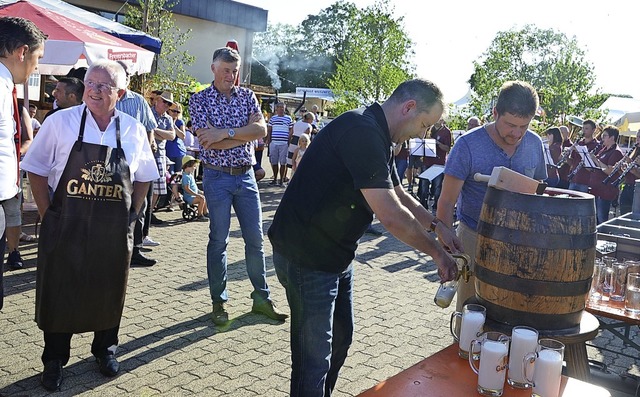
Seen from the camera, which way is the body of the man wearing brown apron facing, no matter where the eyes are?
toward the camera

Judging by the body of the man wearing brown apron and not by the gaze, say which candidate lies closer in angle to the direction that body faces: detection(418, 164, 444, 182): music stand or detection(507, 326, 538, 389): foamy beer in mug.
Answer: the foamy beer in mug

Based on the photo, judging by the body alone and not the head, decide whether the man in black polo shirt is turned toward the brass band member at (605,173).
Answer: no

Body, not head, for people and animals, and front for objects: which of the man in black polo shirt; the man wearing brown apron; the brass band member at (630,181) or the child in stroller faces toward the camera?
the man wearing brown apron

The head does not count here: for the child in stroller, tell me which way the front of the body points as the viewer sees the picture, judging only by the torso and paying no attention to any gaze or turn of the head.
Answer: to the viewer's right

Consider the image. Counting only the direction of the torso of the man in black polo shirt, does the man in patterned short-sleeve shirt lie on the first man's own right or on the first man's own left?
on the first man's own left

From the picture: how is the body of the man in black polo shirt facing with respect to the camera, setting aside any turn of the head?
to the viewer's right

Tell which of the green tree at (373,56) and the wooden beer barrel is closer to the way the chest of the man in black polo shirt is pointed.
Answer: the wooden beer barrel

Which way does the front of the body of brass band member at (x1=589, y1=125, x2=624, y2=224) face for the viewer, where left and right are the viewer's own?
facing to the left of the viewer

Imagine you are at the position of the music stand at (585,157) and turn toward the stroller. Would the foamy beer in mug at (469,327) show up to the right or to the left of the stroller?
left

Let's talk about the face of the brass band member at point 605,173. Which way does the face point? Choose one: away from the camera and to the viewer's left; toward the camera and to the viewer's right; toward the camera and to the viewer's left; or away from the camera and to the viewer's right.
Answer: toward the camera and to the viewer's left

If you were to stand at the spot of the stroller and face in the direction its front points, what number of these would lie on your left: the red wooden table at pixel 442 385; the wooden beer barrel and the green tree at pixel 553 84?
1

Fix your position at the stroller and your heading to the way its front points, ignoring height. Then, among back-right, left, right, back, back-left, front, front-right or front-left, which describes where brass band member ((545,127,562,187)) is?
front-left

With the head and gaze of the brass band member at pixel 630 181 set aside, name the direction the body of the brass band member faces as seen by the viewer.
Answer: to the viewer's left

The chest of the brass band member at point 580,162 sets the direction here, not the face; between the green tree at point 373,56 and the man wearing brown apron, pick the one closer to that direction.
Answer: the man wearing brown apron

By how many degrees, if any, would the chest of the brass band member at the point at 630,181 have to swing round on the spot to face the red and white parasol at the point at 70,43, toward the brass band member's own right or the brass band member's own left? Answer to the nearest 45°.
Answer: approximately 45° to the brass band member's own left

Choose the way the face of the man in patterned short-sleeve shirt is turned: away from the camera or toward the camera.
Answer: toward the camera

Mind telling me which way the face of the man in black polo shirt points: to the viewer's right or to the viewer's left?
to the viewer's right

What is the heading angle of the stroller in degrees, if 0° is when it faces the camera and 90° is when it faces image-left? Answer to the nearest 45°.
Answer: approximately 315°

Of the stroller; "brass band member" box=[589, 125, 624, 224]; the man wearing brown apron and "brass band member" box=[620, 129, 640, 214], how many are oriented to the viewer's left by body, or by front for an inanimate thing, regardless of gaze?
2

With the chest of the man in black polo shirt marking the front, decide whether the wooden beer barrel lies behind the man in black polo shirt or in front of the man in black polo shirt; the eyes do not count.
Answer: in front
